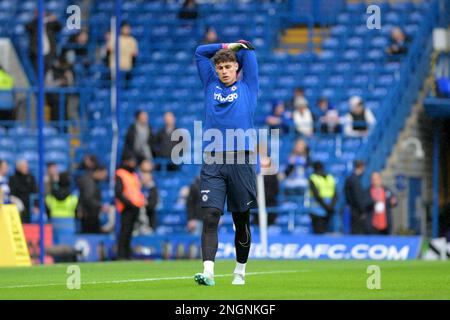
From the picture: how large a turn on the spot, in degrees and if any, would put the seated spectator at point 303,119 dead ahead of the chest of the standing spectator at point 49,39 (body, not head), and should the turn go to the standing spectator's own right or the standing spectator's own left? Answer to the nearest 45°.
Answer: approximately 45° to the standing spectator's own left

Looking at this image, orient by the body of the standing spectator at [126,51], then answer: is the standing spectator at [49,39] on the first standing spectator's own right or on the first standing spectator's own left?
on the first standing spectator's own right

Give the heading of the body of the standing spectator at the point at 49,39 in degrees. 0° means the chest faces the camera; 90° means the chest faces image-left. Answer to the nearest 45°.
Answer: approximately 0°

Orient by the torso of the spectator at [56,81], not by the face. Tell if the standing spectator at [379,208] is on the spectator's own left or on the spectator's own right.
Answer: on the spectator's own left

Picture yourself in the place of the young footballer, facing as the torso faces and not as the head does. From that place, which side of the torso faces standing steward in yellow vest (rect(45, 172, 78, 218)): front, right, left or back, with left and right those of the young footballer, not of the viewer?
back
